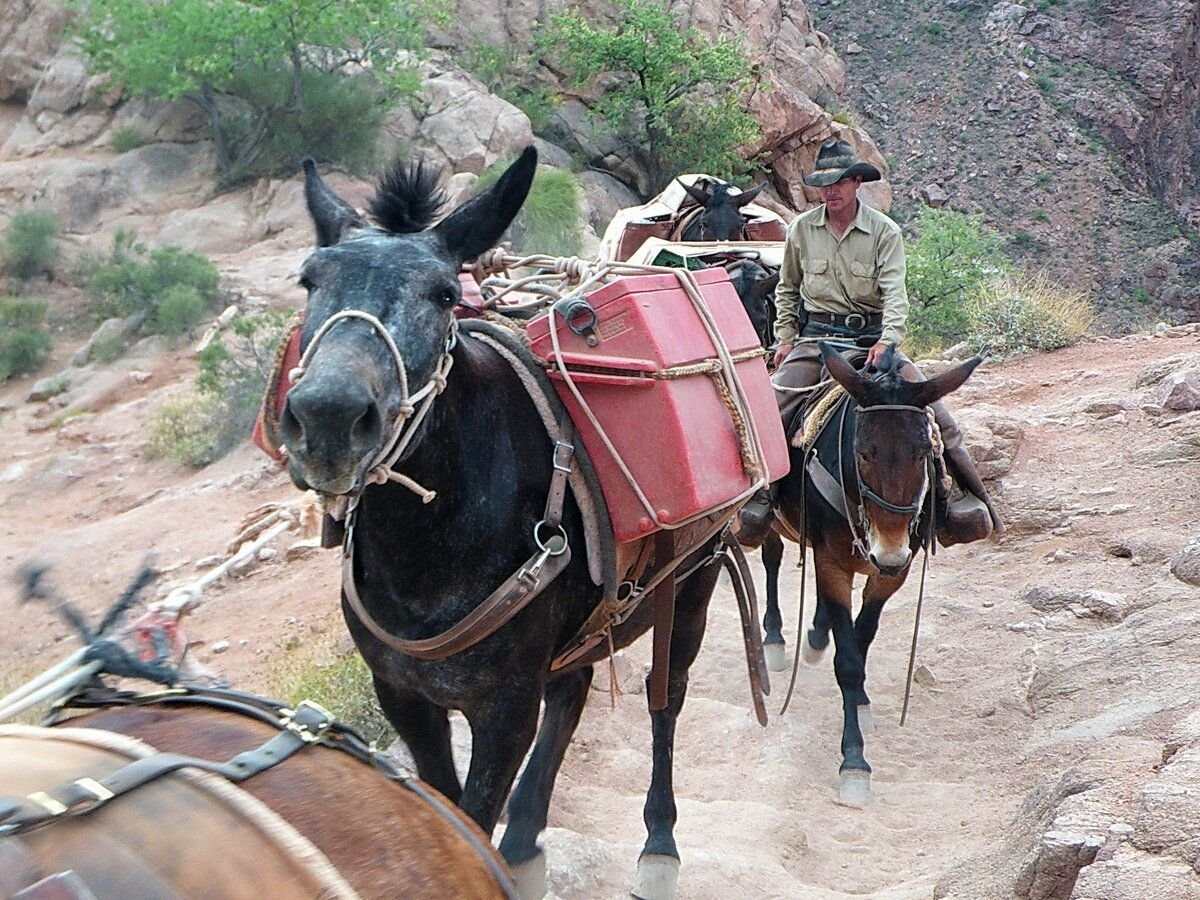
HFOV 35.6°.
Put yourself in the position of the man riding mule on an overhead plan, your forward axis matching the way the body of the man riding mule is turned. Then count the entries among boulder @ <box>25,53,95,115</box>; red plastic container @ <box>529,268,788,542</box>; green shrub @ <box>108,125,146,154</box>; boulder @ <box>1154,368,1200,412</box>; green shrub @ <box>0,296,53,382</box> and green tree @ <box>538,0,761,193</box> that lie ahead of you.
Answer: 1

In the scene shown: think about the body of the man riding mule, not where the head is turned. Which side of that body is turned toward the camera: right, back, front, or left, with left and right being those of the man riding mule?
front

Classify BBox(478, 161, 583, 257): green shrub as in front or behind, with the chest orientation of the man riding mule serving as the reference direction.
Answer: behind

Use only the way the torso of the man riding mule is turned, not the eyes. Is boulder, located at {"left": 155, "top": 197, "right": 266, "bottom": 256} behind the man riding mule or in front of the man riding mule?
behind

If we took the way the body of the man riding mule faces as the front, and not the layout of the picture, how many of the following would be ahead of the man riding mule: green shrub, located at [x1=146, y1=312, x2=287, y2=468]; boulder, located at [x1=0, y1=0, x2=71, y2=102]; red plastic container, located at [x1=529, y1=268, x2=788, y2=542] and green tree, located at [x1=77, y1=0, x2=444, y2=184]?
1

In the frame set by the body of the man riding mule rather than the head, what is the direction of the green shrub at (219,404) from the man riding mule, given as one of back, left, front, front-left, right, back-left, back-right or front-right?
back-right

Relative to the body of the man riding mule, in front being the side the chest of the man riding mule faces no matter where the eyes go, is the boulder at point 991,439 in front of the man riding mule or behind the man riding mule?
behind

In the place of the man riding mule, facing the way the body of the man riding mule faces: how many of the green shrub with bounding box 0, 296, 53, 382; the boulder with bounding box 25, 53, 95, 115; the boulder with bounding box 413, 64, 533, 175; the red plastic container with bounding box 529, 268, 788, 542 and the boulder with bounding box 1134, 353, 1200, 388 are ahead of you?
1

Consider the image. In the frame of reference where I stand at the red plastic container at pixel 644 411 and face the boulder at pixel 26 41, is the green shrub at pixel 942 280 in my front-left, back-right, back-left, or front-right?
front-right

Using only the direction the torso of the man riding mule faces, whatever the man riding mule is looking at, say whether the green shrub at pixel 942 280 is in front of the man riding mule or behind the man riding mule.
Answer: behind

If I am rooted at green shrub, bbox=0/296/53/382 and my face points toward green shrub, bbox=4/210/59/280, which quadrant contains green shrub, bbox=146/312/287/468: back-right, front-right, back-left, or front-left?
back-right

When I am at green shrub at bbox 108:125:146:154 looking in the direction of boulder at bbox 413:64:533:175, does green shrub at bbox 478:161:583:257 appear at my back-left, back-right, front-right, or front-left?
front-right

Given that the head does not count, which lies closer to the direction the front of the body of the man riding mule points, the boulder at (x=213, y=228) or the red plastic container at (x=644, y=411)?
the red plastic container

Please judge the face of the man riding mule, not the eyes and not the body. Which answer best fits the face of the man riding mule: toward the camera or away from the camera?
toward the camera

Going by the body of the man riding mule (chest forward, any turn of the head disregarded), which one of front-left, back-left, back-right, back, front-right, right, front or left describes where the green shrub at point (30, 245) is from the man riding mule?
back-right

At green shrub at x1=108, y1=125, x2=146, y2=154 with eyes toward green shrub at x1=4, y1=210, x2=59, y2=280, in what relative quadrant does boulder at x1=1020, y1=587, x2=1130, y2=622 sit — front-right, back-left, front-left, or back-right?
front-left

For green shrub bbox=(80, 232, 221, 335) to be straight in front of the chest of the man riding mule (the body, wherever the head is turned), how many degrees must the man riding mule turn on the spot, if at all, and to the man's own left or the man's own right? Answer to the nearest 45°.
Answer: approximately 135° to the man's own right
